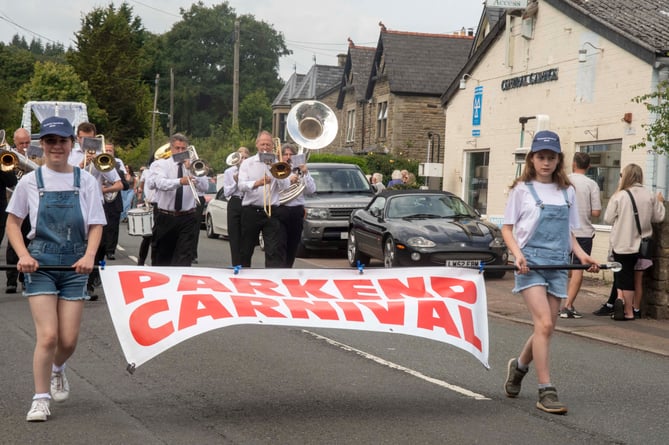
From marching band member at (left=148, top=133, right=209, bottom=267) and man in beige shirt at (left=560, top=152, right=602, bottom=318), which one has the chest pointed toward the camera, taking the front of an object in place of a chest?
the marching band member

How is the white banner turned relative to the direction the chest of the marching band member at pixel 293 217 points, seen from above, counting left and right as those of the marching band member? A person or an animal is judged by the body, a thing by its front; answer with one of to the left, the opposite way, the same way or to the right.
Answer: the same way

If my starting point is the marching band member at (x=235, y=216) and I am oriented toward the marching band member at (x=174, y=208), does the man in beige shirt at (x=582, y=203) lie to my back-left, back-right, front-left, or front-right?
back-left

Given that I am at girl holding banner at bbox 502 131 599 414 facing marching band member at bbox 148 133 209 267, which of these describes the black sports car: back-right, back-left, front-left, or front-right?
front-right

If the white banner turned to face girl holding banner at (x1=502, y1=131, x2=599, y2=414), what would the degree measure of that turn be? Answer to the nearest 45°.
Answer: approximately 90° to its left

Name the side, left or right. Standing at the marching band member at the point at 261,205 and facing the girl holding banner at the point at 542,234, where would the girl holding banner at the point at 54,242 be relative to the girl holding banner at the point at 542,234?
right

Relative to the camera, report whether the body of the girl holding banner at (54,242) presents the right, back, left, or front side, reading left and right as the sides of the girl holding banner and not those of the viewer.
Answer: front

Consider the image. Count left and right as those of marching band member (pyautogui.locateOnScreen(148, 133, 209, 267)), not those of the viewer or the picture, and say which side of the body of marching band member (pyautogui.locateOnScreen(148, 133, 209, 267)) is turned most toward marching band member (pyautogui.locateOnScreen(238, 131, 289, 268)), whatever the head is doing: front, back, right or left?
left

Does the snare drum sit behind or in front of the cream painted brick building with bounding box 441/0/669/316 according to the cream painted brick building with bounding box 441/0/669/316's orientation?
in front

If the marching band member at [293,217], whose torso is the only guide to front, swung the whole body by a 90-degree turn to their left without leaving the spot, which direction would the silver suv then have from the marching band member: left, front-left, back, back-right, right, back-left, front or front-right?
left

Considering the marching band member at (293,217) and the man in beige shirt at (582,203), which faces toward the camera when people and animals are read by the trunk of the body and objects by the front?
the marching band member

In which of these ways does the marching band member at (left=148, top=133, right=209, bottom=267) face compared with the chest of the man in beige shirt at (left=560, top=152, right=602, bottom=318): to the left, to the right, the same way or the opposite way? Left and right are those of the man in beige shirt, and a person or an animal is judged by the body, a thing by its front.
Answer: the opposite way

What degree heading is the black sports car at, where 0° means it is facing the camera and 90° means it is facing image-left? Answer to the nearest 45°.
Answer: approximately 315°

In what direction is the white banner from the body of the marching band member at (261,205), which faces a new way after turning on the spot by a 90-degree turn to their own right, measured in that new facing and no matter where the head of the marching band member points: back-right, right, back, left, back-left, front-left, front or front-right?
left

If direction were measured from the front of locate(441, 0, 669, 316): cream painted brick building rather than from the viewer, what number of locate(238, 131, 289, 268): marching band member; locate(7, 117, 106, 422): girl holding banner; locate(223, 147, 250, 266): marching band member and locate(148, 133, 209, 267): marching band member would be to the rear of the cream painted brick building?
0

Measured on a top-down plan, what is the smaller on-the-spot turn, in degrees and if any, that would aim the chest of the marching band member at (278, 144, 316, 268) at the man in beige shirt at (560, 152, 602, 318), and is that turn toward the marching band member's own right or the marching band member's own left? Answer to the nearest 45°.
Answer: approximately 90° to the marching band member's own left

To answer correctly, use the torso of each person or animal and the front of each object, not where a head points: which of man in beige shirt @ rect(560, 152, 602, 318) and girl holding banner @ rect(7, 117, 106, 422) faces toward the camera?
the girl holding banner

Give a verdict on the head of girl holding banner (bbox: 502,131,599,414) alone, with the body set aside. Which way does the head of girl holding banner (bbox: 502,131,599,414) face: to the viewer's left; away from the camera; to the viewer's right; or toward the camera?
toward the camera

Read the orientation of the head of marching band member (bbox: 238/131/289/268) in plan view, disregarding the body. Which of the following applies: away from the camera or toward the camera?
toward the camera
